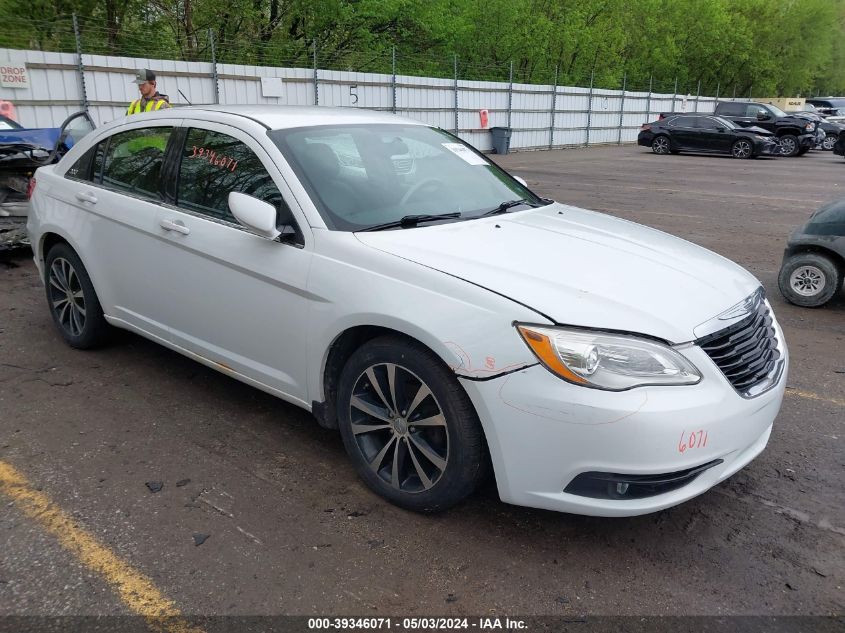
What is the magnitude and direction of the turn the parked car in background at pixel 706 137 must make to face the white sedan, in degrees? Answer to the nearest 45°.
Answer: approximately 90° to its right

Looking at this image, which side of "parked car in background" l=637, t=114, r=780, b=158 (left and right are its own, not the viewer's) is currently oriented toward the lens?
right

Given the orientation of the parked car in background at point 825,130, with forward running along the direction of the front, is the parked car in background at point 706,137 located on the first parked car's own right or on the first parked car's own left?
on the first parked car's own right

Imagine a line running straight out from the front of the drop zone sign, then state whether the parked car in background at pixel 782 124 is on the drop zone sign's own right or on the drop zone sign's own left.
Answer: on the drop zone sign's own left

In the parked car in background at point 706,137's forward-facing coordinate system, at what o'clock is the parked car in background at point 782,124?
the parked car in background at point 782,124 is roughly at 11 o'clock from the parked car in background at point 706,137.

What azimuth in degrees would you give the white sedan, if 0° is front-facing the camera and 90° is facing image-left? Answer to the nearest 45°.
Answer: approximately 315°

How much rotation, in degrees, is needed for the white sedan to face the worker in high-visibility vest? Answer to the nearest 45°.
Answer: approximately 180°

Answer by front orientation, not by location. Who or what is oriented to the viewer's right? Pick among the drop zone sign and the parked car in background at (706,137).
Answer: the parked car in background

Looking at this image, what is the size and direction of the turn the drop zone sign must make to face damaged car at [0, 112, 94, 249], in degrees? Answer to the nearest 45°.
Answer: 0° — it already faces it

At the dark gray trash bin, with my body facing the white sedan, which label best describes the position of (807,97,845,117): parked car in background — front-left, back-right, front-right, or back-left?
back-left
